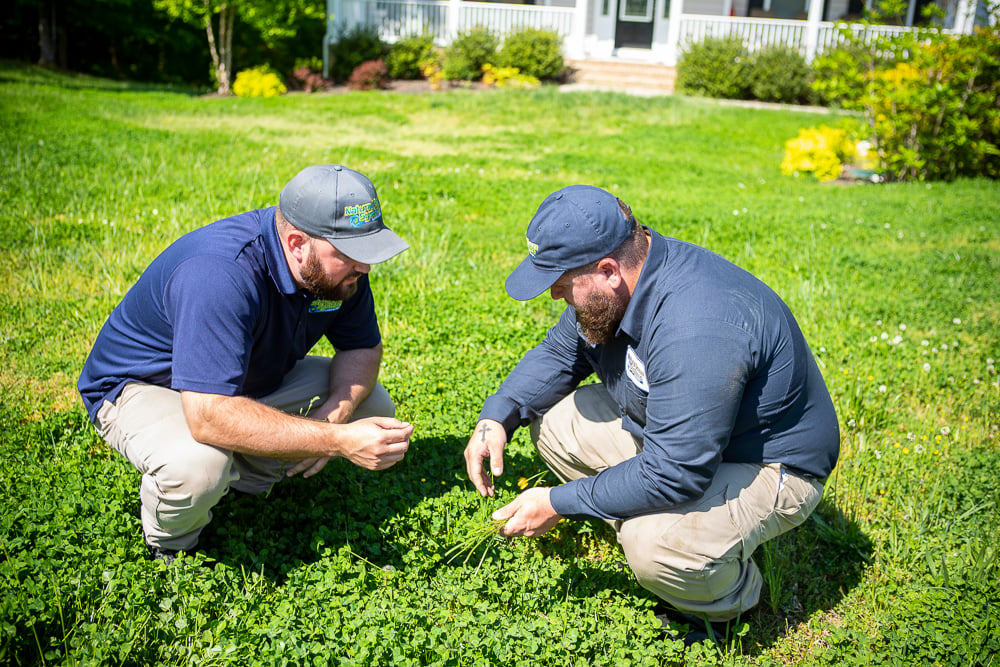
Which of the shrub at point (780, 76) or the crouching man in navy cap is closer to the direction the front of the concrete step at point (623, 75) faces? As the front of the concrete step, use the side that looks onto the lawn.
the crouching man in navy cap

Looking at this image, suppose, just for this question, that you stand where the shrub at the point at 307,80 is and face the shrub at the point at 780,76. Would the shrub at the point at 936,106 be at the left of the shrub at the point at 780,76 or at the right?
right

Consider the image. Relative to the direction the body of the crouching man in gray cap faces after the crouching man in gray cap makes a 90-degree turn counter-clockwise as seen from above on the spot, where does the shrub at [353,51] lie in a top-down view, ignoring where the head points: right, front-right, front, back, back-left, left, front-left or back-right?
front-left

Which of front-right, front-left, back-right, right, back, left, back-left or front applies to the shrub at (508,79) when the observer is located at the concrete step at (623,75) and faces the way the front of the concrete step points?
front-right

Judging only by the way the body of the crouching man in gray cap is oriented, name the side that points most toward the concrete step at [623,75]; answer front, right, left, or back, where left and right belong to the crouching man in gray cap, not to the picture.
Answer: left

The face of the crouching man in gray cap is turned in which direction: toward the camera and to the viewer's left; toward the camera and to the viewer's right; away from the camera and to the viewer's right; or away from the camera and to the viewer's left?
toward the camera and to the viewer's right

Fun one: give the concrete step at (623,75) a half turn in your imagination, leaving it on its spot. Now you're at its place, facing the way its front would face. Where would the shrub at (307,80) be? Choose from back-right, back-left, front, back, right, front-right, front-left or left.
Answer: left

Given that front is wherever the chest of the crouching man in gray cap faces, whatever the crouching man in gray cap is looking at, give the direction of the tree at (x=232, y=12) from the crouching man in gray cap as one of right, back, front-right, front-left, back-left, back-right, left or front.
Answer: back-left

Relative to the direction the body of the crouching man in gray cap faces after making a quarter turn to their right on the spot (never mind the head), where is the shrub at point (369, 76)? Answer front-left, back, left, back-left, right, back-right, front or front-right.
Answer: back-right

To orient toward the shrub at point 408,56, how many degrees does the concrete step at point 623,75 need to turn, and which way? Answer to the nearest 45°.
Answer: approximately 90° to its right

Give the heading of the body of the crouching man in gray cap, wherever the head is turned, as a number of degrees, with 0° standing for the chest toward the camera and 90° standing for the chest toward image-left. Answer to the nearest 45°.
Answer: approximately 315°

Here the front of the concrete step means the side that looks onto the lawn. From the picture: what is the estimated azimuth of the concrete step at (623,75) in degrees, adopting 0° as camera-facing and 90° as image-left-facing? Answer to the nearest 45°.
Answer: approximately 0°

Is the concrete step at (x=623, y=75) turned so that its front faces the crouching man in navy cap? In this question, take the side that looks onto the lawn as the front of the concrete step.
yes

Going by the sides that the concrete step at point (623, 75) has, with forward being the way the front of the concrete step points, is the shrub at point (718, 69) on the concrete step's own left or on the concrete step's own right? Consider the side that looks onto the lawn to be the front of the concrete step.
on the concrete step's own left

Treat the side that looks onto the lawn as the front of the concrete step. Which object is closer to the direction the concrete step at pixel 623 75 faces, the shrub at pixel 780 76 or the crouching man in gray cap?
the crouching man in gray cap
